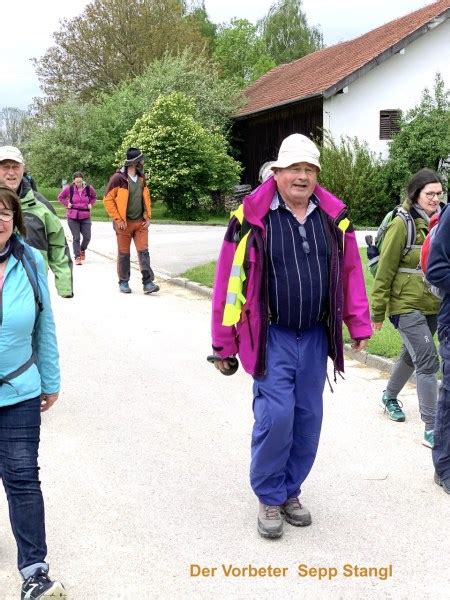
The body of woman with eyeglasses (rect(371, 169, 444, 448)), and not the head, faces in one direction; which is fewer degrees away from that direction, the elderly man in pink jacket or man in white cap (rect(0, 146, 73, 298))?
the elderly man in pink jacket

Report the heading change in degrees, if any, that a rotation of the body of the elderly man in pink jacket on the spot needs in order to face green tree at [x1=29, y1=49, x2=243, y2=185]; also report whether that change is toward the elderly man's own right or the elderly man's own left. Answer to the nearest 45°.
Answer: approximately 180°

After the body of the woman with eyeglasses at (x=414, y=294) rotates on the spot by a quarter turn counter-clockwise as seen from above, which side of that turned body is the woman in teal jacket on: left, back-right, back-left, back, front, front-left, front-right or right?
back

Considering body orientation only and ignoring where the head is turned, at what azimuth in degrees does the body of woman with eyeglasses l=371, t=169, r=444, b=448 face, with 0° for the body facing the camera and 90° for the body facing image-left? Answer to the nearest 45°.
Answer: approximately 315°

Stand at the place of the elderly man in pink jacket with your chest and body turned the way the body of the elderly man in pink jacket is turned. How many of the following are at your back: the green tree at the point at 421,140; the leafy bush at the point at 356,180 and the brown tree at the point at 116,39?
3

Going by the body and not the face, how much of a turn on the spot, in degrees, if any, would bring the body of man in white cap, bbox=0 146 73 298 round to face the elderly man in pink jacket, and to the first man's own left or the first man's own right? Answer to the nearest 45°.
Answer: approximately 90° to the first man's own left

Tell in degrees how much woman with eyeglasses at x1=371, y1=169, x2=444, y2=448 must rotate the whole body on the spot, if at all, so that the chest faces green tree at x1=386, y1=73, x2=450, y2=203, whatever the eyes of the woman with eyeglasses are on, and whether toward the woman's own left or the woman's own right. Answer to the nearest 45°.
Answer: approximately 135° to the woman's own left

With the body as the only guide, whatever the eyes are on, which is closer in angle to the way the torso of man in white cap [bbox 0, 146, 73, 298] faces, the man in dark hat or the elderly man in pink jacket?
the elderly man in pink jacket

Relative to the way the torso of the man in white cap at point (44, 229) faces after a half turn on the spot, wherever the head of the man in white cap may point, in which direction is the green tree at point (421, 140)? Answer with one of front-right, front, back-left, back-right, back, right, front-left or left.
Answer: front
